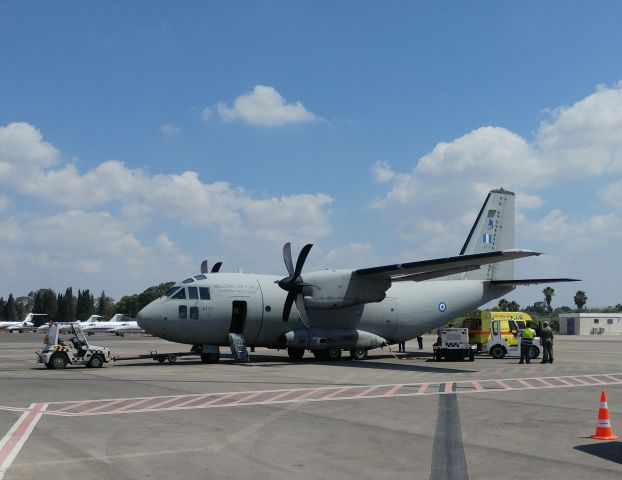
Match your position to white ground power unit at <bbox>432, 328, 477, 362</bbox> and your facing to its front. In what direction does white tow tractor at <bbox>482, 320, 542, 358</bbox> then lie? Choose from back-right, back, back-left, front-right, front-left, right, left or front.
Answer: back-left

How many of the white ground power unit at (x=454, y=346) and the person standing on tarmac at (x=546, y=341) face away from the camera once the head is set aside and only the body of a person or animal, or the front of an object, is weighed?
1

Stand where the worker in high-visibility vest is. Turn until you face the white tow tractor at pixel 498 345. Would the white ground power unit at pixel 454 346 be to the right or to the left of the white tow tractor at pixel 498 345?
left

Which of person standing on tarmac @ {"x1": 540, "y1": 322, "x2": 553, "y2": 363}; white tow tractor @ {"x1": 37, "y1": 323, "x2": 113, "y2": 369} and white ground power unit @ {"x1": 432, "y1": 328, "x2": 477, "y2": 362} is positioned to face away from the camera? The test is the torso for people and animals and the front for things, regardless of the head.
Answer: the person standing on tarmac

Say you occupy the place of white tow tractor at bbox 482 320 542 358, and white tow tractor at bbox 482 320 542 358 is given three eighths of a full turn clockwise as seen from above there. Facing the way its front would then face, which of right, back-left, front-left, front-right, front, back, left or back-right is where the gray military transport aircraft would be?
front

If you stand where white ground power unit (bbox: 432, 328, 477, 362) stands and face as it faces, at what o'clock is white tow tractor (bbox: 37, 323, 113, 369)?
white tow tractor (bbox: 37, 323, 113, 369) is roughly at 2 o'clock from white ground power unit (bbox: 432, 328, 477, 362).
